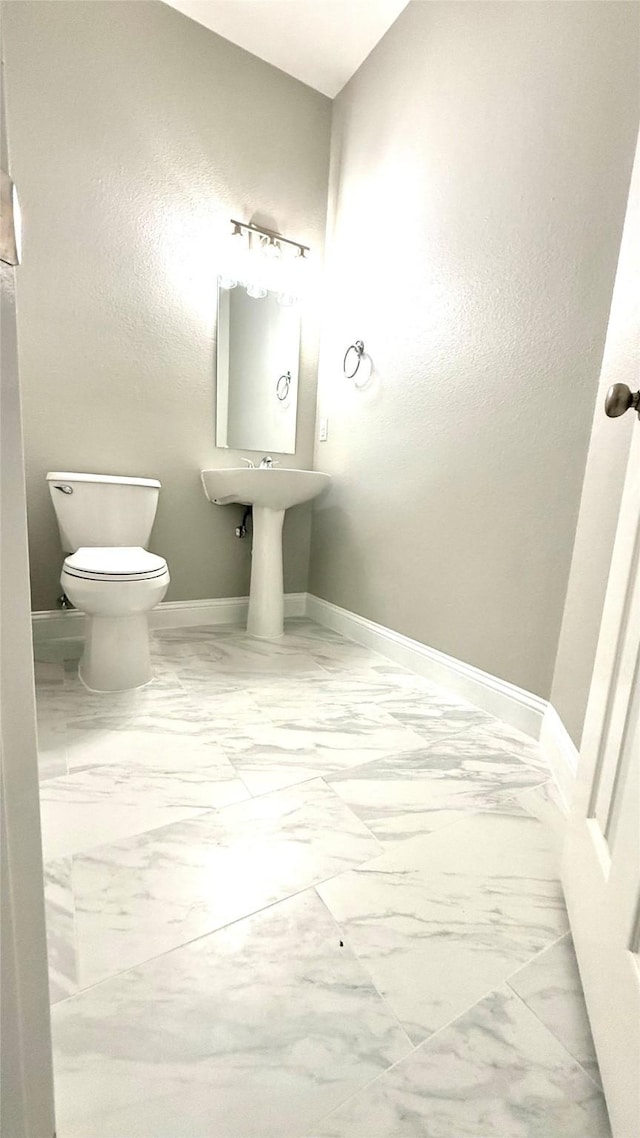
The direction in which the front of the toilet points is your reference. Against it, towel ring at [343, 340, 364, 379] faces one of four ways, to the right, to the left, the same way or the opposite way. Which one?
to the right

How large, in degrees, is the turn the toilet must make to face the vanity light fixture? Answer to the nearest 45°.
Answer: approximately 135° to its left

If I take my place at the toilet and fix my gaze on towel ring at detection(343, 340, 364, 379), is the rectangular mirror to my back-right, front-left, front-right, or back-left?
front-left

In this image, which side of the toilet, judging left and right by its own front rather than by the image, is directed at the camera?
front

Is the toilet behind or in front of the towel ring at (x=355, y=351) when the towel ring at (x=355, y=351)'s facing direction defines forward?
in front

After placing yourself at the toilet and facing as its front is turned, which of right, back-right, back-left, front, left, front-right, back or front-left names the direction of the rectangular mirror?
back-left

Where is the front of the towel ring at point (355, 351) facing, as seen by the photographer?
facing the viewer and to the left of the viewer

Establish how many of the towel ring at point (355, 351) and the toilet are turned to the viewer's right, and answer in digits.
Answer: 0
